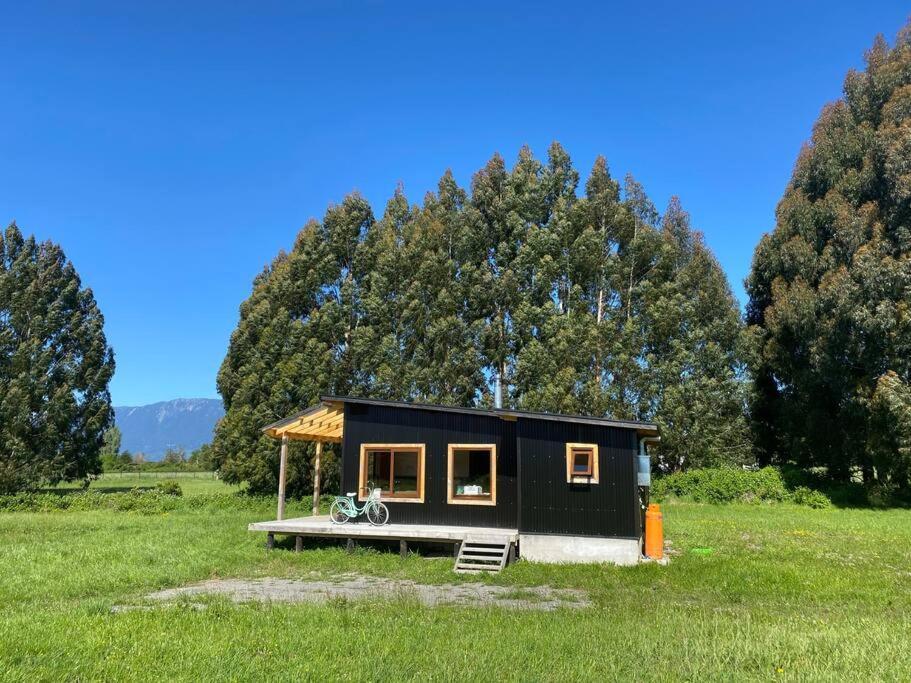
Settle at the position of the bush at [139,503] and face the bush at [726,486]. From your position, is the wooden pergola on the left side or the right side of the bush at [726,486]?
right

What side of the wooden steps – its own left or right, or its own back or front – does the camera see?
front

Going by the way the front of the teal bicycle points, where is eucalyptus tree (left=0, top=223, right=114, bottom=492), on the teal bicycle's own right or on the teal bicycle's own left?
on the teal bicycle's own left

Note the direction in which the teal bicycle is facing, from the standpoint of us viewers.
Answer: facing to the right of the viewer

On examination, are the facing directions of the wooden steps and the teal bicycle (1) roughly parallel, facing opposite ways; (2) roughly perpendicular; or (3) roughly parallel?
roughly perpendicular

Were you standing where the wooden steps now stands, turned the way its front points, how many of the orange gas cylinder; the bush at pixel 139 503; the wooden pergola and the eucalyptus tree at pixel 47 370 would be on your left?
1

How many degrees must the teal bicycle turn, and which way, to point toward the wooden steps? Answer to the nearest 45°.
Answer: approximately 45° to its right
